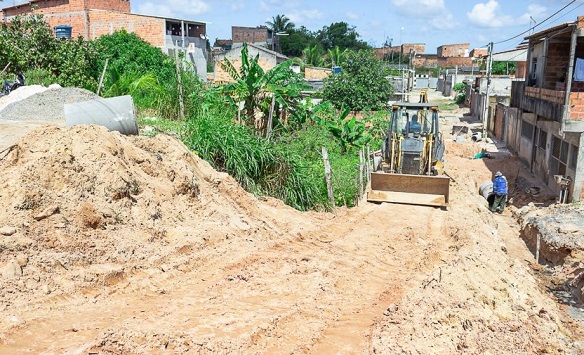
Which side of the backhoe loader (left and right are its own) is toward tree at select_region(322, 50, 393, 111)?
back

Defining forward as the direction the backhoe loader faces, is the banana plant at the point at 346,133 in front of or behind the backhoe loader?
behind

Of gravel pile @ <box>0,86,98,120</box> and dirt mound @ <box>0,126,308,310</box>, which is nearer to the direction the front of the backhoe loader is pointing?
the dirt mound

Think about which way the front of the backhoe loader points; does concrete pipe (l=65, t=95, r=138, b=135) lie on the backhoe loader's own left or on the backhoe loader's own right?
on the backhoe loader's own right

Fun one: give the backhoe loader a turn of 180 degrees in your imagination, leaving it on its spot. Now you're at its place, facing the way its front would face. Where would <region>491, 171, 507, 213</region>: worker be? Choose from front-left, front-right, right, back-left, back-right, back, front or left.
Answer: front-right

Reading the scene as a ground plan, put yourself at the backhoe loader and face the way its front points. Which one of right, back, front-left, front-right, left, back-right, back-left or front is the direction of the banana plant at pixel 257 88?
back-right

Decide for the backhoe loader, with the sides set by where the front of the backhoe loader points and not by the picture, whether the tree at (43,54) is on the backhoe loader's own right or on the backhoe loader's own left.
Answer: on the backhoe loader's own right

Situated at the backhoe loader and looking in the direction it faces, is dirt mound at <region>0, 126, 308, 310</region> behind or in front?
in front

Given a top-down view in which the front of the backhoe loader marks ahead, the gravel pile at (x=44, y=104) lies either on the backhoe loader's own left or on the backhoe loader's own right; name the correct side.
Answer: on the backhoe loader's own right

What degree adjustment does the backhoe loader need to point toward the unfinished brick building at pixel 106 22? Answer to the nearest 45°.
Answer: approximately 135° to its right

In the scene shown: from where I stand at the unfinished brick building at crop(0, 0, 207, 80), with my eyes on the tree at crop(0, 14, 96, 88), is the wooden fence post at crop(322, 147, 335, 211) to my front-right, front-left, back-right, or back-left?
front-left

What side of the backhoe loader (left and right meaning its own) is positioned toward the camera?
front
